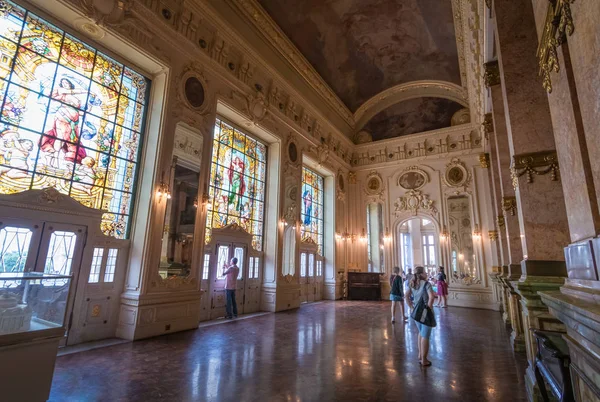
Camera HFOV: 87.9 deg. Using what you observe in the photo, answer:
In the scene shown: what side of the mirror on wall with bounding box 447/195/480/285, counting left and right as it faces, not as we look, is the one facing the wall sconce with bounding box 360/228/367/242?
right

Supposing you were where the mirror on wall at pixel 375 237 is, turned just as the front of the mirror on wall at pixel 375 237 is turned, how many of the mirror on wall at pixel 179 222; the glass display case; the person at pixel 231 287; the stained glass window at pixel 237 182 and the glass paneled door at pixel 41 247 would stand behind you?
0

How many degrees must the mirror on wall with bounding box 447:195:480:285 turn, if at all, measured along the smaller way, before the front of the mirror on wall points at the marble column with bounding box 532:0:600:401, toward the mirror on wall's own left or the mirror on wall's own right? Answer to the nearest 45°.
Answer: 0° — it already faces it

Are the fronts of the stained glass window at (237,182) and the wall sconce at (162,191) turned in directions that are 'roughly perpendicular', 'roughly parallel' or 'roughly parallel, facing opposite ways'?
roughly parallel

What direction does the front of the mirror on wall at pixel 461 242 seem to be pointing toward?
toward the camera

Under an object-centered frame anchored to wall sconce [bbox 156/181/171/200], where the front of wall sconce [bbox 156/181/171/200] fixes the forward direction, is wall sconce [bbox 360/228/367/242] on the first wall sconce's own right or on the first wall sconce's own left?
on the first wall sconce's own left

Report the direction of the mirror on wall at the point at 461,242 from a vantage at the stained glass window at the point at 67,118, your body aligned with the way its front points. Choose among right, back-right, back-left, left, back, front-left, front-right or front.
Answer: front-left

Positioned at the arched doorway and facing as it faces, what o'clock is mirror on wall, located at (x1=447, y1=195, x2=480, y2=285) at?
The mirror on wall is roughly at 10 o'clock from the arched doorway.

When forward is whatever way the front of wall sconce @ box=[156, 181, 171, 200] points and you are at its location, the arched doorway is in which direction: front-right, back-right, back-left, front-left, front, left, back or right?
left

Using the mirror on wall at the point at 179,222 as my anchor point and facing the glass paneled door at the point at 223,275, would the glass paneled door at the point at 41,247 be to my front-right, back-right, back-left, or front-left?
back-left

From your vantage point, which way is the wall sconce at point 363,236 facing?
toward the camera

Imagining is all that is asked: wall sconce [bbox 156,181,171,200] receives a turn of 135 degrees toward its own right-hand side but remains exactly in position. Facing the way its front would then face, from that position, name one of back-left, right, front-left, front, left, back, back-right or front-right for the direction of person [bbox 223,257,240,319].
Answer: back-right

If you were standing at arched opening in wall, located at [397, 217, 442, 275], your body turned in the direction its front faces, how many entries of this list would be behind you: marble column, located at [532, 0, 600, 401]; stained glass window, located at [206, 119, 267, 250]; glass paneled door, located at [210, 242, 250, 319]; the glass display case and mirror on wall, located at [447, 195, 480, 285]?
0

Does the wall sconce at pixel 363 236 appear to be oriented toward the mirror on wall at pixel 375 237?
no

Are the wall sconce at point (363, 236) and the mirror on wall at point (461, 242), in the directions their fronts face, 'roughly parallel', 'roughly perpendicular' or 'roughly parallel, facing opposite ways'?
roughly parallel

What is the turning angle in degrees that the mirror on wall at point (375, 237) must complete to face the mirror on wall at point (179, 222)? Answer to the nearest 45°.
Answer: approximately 45° to its right

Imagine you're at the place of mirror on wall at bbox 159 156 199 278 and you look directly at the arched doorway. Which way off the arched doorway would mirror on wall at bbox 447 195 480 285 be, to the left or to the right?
right

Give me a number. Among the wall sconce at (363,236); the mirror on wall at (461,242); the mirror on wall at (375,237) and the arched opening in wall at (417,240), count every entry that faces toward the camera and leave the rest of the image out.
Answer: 4

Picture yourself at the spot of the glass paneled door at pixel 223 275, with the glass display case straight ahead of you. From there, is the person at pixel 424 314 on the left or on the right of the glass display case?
left

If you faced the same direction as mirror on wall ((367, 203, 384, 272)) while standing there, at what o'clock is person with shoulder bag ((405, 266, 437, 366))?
The person with shoulder bag is roughly at 12 o'clock from the mirror on wall.
